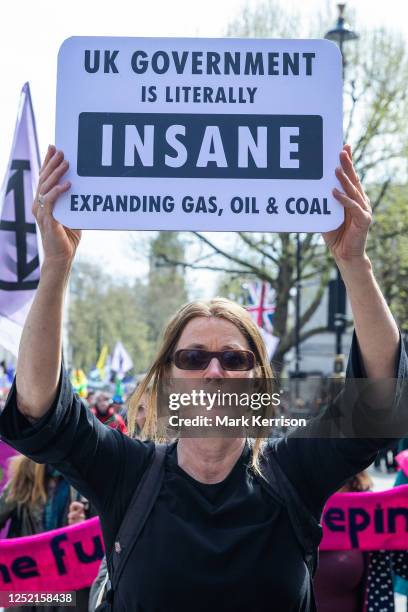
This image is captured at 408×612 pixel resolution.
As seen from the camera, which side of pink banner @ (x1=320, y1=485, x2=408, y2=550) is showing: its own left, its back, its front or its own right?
front

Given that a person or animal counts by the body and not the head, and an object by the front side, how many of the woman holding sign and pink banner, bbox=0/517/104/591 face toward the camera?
2

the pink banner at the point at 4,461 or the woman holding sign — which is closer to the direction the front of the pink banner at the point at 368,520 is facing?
the woman holding sign

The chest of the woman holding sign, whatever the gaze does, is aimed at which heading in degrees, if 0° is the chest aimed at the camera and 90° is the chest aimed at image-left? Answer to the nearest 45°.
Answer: approximately 0°

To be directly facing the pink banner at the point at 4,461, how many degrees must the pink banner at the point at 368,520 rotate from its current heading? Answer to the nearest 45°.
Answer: approximately 90° to its right

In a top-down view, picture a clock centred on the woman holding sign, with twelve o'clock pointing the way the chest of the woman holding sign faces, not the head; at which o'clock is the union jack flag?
The union jack flag is roughly at 6 o'clock from the woman holding sign.

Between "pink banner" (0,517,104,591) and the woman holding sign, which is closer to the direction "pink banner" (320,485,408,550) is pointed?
the woman holding sign

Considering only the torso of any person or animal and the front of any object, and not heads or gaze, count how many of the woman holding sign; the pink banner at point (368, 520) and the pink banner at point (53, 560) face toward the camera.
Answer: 3

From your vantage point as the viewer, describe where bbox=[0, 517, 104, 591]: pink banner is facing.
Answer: facing the viewer

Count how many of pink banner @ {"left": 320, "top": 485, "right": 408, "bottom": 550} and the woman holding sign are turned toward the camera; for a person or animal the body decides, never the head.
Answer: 2

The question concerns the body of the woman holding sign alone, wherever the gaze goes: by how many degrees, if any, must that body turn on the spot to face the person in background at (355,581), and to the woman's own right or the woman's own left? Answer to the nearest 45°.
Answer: approximately 180°
